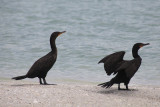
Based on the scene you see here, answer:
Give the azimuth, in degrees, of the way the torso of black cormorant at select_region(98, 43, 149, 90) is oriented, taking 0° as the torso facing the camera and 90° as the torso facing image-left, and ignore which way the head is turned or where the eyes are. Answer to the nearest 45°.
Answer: approximately 270°
